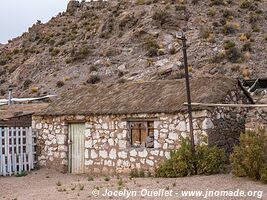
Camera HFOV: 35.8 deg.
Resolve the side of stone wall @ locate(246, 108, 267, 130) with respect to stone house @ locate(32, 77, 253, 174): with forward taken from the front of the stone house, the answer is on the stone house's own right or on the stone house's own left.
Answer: on the stone house's own left

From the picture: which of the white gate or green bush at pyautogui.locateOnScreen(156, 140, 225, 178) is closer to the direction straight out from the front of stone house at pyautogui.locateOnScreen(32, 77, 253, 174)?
the green bush

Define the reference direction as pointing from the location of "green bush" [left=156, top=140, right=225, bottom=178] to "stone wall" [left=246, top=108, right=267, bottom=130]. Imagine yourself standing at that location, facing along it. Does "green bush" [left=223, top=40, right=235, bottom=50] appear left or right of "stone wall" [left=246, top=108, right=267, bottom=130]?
left

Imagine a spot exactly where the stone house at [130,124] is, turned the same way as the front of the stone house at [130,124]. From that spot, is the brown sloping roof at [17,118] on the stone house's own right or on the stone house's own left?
on the stone house's own right

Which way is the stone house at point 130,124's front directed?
toward the camera

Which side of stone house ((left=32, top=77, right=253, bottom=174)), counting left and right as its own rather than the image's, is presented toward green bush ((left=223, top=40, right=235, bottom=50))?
back

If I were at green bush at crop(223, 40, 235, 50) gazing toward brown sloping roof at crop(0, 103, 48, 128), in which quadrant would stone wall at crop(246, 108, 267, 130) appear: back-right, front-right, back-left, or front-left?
front-left

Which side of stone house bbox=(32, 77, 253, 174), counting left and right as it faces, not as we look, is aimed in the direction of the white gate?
right
